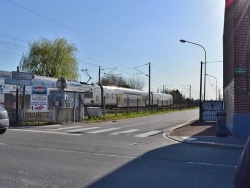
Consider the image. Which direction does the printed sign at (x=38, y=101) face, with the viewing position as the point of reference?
facing the viewer

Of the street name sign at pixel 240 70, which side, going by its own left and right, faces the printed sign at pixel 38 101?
right

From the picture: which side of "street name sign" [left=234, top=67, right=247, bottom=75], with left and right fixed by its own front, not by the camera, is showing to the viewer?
front

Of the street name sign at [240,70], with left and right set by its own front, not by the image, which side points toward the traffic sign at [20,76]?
right

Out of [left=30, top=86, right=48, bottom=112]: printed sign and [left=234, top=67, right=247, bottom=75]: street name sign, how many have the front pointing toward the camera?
2

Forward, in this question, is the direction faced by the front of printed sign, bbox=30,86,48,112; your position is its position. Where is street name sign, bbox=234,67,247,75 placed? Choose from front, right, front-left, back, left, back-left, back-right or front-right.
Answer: front-left
